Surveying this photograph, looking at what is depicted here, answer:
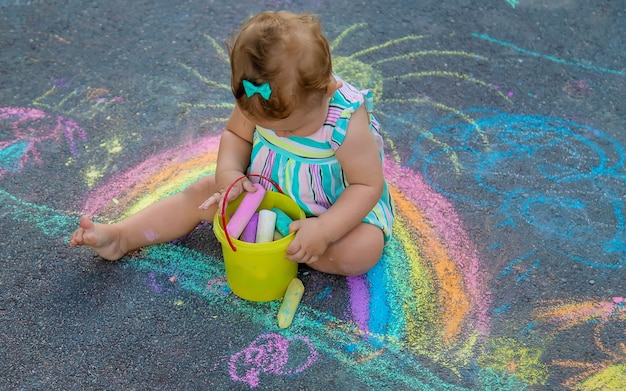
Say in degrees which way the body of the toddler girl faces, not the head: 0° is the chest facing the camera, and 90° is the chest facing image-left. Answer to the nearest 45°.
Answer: approximately 45°
